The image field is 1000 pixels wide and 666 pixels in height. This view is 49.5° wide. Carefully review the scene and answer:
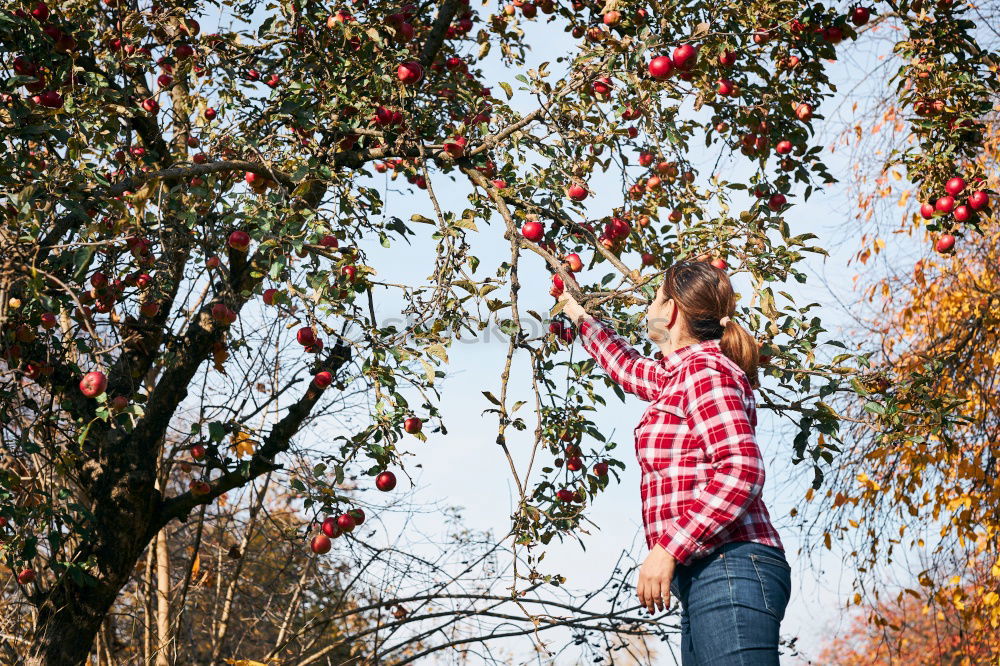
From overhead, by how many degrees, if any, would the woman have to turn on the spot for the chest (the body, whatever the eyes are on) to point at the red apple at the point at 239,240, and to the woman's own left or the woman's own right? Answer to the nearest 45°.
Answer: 0° — they already face it

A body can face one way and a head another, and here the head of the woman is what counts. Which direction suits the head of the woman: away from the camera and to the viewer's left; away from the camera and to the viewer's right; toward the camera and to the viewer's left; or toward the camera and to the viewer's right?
away from the camera and to the viewer's left

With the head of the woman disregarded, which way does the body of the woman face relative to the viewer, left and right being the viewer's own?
facing to the left of the viewer

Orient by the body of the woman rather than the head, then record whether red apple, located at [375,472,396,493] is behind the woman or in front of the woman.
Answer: in front
